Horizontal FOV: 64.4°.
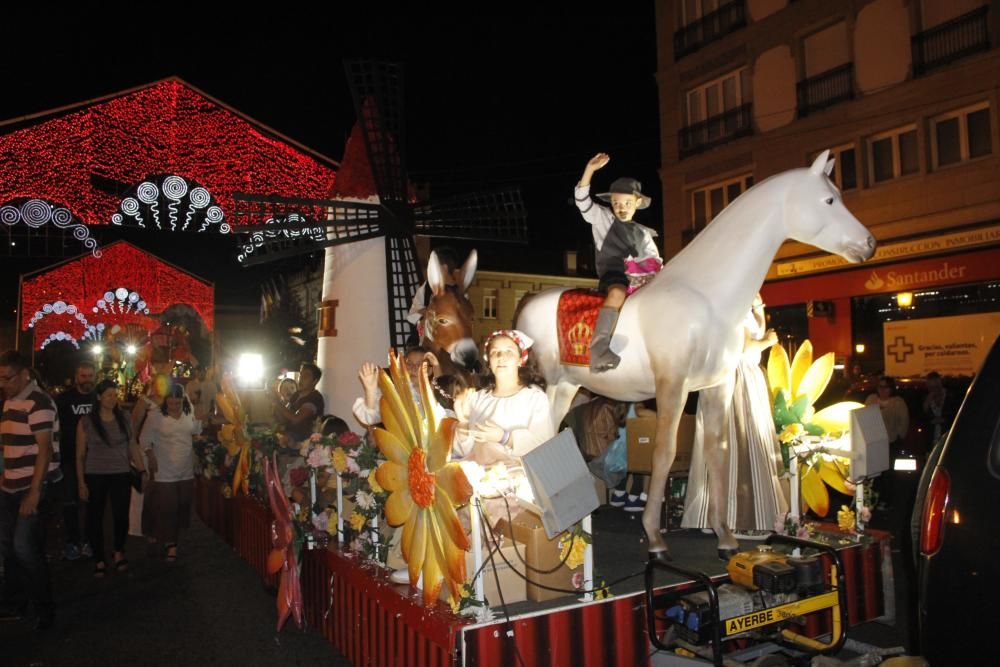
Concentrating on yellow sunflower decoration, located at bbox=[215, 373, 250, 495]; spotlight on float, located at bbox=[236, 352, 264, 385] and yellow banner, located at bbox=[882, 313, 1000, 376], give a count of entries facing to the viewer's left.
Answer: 1

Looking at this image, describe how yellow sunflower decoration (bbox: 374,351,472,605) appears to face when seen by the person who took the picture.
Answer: facing the viewer and to the left of the viewer

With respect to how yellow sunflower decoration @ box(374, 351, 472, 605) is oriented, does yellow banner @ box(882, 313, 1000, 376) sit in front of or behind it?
behind

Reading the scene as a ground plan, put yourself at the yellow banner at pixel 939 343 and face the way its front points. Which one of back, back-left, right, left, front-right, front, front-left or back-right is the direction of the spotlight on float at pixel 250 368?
right

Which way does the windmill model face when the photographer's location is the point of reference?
facing the viewer and to the right of the viewer

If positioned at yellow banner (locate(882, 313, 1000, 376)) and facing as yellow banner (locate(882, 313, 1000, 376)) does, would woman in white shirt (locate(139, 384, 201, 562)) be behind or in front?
in front

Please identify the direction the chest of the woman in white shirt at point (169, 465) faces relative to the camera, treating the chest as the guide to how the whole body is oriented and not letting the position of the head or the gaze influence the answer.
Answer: toward the camera

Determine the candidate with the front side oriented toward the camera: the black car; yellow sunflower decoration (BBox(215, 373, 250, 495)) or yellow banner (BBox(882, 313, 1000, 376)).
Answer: the yellow banner

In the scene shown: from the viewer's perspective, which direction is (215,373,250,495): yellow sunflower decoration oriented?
to the viewer's left

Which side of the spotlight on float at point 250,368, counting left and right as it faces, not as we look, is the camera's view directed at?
front

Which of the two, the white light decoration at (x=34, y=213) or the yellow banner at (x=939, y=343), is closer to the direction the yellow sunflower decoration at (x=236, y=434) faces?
the white light decoration

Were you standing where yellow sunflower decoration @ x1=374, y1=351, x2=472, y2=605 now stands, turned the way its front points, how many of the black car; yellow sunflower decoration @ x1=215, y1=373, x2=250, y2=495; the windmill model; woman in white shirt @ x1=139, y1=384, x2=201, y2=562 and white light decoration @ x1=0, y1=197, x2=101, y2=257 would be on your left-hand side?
1
